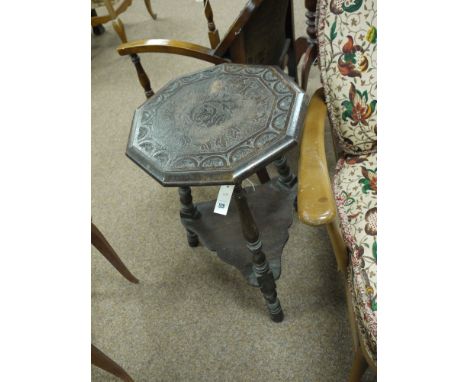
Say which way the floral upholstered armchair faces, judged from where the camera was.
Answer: facing the viewer
